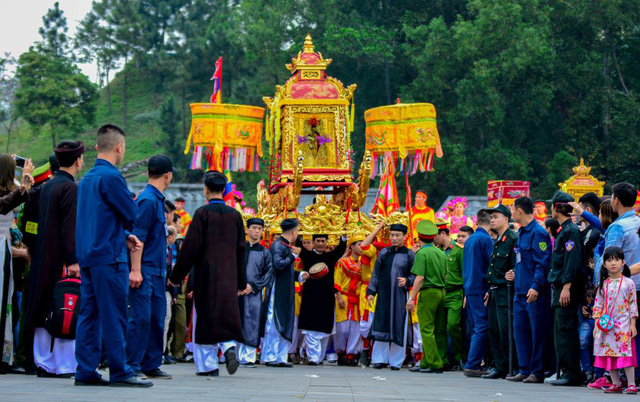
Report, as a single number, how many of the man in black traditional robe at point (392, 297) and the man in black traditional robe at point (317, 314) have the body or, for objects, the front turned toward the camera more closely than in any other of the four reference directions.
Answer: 2

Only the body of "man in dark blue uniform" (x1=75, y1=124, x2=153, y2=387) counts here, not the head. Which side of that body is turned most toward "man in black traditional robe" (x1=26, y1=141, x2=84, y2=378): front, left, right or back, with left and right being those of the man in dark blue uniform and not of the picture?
left

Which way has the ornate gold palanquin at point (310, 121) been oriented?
toward the camera

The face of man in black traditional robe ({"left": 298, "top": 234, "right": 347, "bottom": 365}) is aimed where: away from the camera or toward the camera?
toward the camera

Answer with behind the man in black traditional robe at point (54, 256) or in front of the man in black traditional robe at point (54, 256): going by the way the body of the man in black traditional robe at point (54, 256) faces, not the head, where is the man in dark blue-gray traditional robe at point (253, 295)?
in front

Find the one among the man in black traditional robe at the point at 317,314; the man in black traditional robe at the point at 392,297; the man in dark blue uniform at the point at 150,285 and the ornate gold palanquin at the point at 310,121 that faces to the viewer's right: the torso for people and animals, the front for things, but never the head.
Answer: the man in dark blue uniform

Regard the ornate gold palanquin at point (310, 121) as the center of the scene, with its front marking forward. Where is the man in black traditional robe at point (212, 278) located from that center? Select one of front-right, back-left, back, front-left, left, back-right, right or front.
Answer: front

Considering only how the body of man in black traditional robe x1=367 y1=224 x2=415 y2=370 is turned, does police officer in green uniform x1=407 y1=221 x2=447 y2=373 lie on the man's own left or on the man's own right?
on the man's own left

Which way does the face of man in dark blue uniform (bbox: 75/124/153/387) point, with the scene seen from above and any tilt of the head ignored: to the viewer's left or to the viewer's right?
to the viewer's right

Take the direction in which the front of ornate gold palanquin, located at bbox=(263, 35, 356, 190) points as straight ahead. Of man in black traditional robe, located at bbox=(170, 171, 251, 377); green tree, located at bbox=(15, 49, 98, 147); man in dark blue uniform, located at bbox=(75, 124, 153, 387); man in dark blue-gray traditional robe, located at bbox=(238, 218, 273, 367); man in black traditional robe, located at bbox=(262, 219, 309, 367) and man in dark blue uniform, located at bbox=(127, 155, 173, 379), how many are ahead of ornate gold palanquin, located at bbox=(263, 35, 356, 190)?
5

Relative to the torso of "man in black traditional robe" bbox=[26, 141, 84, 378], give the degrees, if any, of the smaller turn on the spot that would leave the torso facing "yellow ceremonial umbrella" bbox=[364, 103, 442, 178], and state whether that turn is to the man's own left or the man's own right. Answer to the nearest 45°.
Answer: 0° — they already face it

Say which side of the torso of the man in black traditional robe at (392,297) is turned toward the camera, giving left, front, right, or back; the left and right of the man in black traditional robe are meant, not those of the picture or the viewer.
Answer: front

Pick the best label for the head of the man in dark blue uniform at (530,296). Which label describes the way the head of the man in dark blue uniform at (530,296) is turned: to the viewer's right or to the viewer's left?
to the viewer's left

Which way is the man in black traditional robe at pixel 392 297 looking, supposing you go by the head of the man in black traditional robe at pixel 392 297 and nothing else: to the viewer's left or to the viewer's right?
to the viewer's left

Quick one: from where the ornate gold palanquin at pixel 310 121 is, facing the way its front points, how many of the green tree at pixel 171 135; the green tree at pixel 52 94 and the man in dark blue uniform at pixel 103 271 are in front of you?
1

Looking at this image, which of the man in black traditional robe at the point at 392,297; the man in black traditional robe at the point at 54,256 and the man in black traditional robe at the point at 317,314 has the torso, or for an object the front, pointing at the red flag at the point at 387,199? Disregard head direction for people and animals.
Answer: the man in black traditional robe at the point at 54,256
